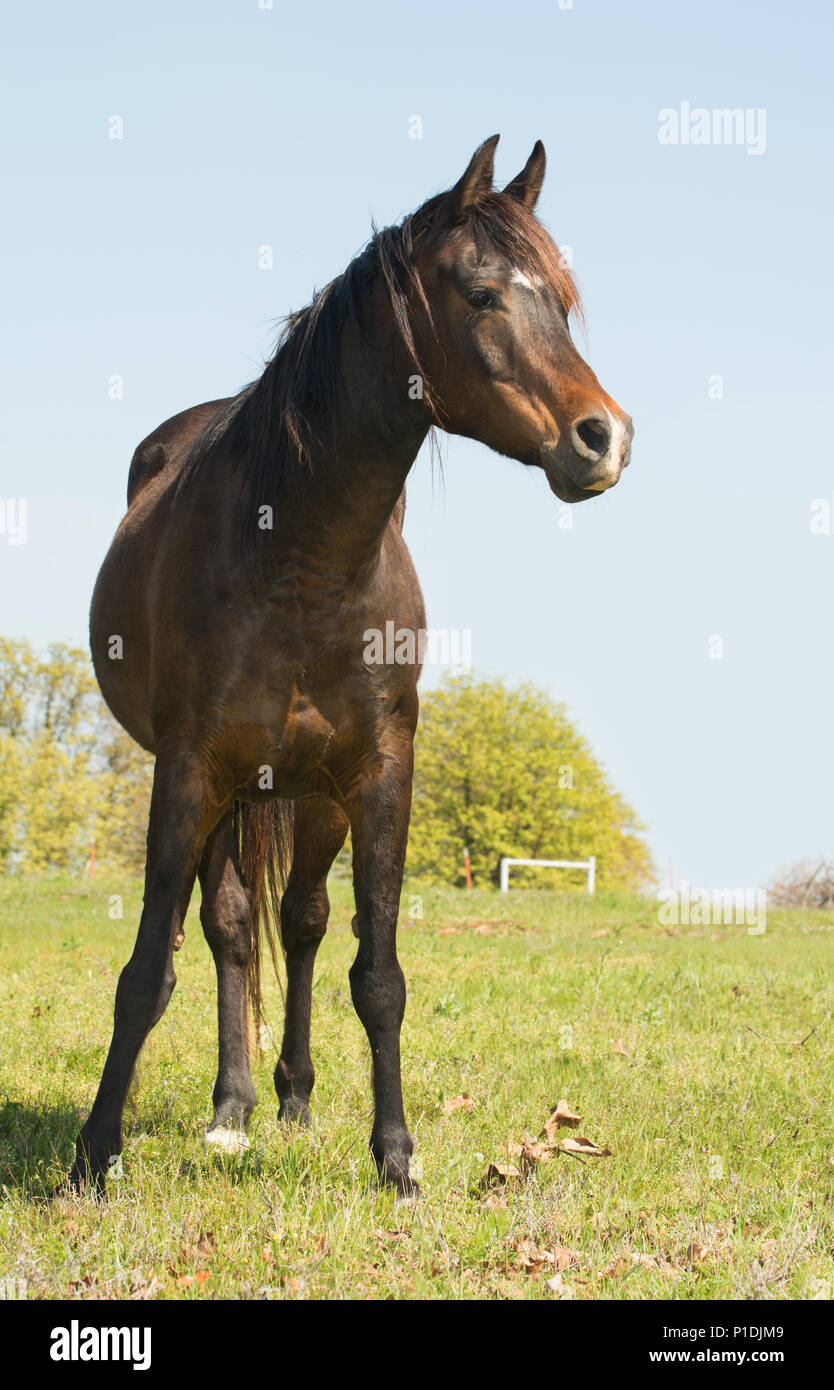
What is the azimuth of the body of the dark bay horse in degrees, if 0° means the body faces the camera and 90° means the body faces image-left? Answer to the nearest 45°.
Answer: approximately 0°
